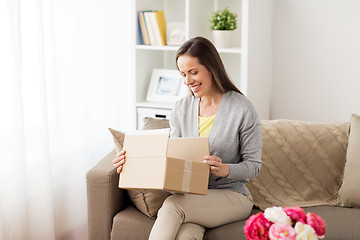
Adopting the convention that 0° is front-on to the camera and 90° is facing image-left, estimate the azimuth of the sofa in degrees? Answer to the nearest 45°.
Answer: approximately 0°

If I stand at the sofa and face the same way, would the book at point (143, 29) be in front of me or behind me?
behind

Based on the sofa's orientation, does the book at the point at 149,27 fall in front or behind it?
behind

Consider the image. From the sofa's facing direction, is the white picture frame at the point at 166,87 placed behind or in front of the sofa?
behind

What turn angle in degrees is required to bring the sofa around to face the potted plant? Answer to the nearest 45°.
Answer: approximately 135° to its right
